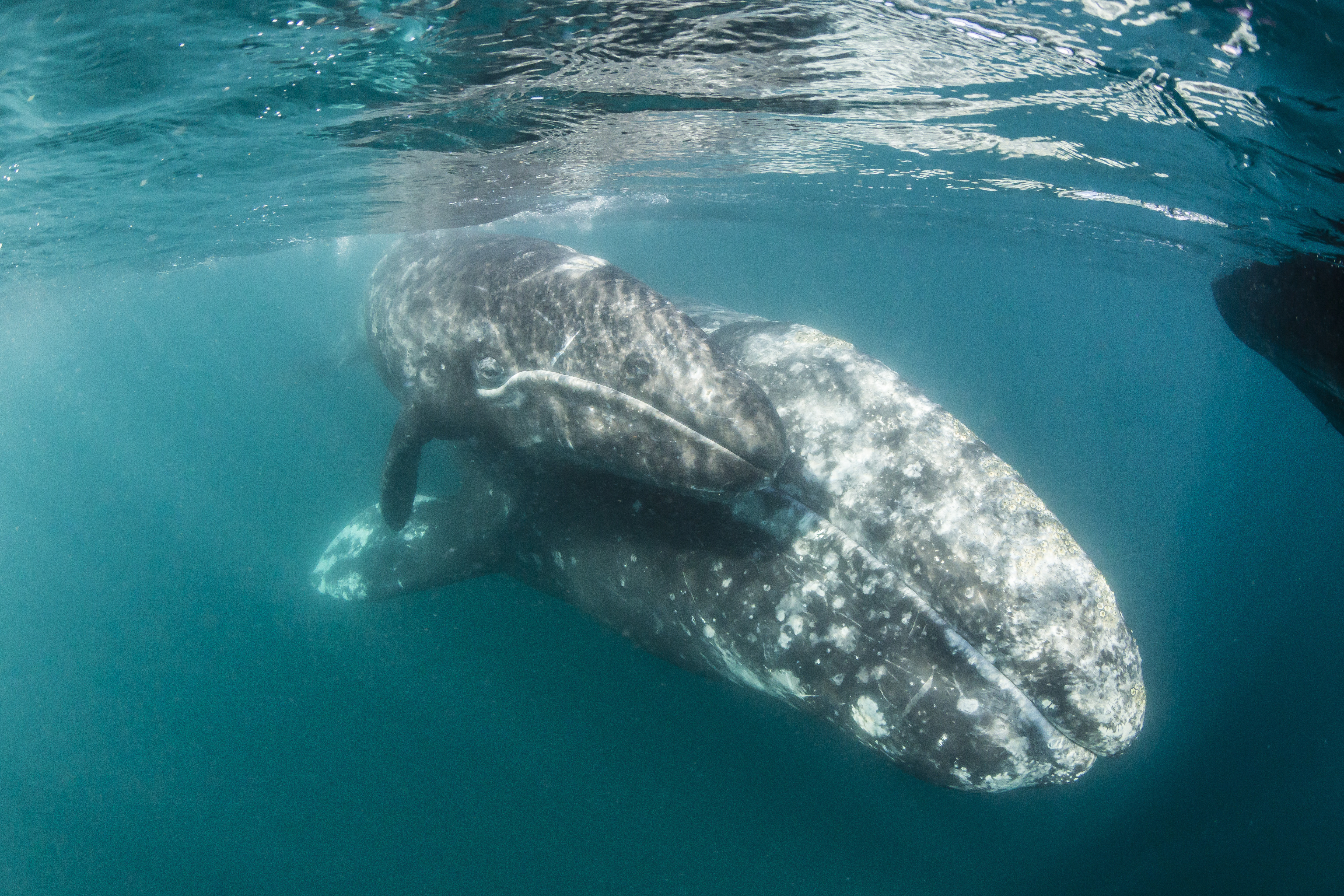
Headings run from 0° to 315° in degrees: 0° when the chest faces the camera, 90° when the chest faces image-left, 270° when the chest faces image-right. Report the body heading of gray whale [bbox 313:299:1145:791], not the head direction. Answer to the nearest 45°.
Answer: approximately 315°
